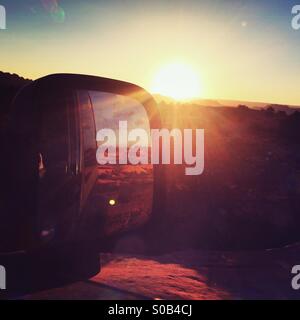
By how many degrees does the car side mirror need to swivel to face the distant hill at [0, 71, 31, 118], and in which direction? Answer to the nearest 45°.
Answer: approximately 180°

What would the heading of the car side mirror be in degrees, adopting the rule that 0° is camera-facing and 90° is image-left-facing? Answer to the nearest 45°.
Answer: approximately 0°
